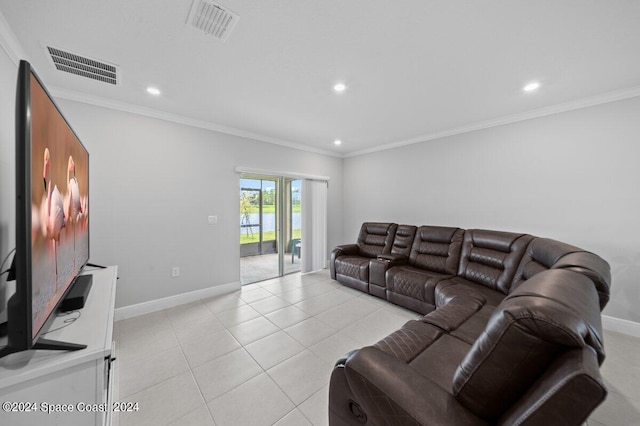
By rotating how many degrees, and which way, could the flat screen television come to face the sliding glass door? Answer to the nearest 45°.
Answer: approximately 45° to its left

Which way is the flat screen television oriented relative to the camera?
to the viewer's right
